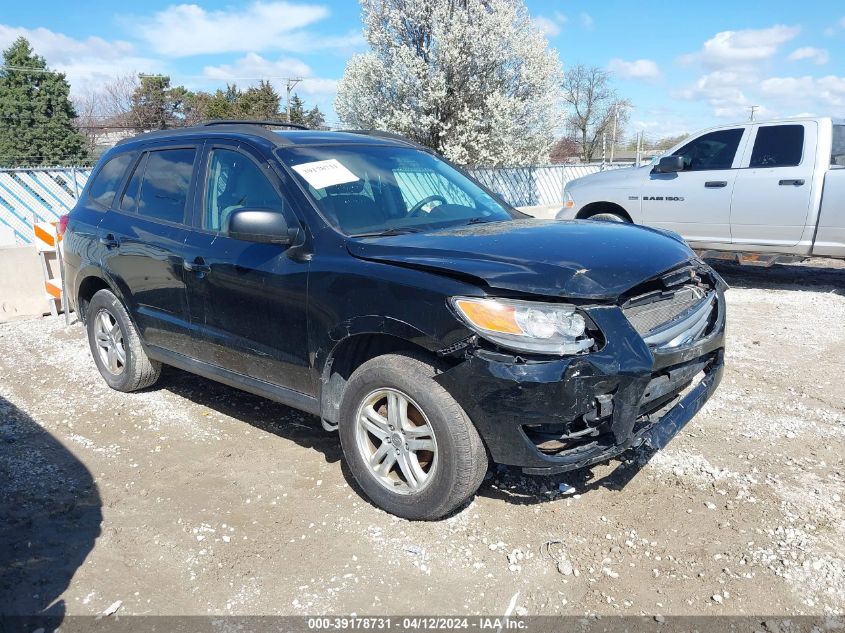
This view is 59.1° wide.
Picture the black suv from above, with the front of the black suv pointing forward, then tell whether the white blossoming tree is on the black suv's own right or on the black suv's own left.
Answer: on the black suv's own left

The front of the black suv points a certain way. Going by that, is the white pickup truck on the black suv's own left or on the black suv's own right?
on the black suv's own left

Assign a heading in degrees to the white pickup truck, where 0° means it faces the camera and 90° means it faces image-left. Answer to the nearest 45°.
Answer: approximately 90°

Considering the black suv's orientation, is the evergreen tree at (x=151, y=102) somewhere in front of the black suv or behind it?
behind

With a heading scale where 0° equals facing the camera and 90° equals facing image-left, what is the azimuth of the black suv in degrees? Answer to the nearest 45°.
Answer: approximately 315°

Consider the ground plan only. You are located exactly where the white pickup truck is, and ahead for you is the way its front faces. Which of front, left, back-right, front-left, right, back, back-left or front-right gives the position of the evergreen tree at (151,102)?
front-right

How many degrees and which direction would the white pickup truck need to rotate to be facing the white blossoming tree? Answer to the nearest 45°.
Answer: approximately 45° to its right

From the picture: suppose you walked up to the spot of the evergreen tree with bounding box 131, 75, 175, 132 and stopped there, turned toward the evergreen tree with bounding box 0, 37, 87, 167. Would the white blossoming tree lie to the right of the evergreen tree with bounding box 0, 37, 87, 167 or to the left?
left

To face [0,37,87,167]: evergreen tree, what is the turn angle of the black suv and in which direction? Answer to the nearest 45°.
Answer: approximately 180°

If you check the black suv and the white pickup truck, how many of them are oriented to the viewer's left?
1

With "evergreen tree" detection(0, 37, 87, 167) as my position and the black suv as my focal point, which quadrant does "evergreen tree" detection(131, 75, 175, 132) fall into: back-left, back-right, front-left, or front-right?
back-left

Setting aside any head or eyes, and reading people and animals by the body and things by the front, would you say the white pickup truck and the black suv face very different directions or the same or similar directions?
very different directions
